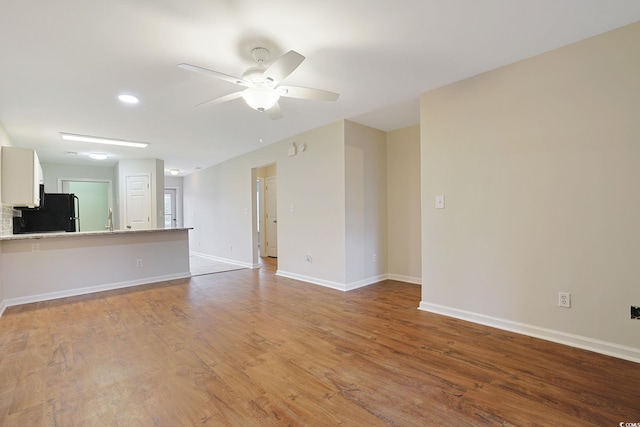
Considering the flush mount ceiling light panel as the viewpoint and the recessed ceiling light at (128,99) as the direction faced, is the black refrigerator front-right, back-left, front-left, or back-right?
back-right

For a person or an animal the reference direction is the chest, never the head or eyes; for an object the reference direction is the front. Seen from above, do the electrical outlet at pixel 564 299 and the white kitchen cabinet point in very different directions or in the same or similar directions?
very different directions

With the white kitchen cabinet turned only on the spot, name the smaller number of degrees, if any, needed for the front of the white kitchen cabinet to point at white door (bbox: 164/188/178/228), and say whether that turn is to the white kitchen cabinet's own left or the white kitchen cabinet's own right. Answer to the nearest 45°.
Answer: approximately 45° to the white kitchen cabinet's own left

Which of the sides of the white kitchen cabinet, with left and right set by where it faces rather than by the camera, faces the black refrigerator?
left

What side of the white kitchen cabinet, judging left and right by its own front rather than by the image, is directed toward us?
right

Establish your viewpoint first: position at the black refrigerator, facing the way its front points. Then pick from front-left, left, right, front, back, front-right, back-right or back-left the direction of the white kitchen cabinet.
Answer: right

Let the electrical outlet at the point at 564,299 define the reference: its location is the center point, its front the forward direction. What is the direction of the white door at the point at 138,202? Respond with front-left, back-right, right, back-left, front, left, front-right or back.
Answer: right

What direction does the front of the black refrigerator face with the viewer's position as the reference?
facing to the right of the viewer

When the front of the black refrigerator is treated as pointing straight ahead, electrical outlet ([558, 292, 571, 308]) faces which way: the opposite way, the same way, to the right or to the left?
the opposite way

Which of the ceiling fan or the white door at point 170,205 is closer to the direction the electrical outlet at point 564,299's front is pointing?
the ceiling fan
